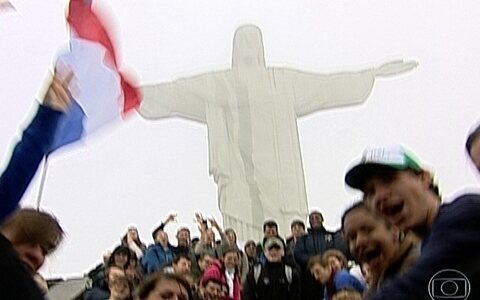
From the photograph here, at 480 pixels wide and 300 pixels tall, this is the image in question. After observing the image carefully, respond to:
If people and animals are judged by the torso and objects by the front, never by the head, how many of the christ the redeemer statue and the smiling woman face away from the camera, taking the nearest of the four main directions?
0

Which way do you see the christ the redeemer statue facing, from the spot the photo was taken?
facing the viewer

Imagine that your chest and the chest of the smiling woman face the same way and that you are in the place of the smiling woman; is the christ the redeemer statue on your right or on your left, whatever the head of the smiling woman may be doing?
on your right

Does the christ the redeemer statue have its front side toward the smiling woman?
yes

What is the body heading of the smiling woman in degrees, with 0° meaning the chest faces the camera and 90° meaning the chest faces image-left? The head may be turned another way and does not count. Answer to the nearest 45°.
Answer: approximately 45°
